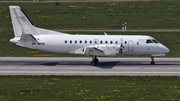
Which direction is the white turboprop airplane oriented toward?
to the viewer's right
